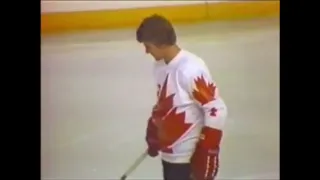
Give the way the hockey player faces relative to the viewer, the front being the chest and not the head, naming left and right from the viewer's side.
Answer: facing the viewer and to the left of the viewer

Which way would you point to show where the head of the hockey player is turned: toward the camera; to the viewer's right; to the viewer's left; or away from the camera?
to the viewer's left
